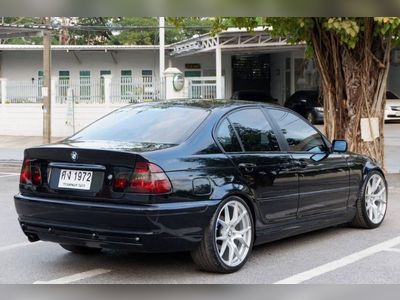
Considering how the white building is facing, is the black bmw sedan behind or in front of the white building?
in front

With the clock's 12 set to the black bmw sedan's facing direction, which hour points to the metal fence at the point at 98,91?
The metal fence is roughly at 10 o'clock from the black bmw sedan.

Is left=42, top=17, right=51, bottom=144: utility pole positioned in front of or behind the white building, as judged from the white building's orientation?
in front

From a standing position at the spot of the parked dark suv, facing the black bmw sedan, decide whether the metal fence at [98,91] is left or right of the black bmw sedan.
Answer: right

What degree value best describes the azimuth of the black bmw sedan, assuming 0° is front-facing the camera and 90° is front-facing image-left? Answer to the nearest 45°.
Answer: approximately 225°

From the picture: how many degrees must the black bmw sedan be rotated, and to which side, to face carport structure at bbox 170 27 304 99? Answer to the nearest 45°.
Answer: approximately 45° to its left

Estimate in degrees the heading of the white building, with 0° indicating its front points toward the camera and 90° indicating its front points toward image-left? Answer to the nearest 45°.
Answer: approximately 0°

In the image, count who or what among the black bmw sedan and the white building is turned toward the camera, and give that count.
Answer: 1

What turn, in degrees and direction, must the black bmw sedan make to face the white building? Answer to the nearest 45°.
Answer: approximately 45° to its left

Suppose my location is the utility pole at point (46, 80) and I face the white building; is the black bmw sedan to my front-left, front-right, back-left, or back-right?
back-right
